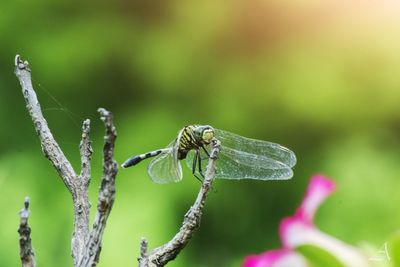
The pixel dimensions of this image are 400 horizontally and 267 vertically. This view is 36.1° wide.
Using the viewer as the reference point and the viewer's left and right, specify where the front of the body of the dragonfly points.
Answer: facing the viewer and to the right of the viewer
